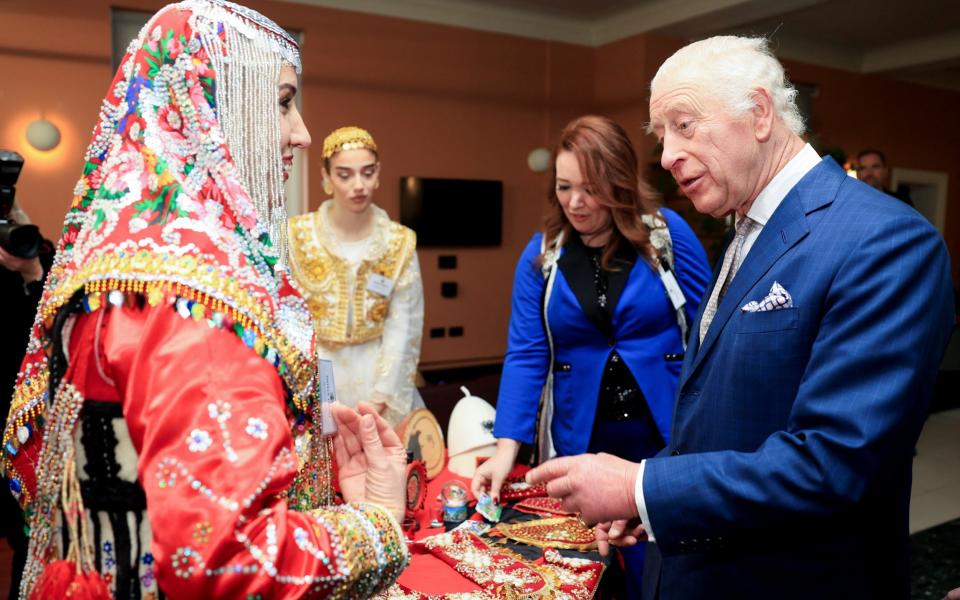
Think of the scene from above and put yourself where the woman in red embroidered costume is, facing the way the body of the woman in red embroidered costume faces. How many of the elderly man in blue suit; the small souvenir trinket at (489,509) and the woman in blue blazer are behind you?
0

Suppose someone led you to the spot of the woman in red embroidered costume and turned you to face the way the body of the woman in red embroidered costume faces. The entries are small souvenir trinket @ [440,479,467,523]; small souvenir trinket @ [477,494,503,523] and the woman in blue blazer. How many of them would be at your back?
0

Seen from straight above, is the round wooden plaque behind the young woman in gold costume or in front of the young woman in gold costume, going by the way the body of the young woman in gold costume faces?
in front

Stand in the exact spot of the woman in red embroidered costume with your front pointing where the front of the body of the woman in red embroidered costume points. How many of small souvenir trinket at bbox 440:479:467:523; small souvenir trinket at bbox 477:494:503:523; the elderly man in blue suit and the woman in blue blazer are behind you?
0

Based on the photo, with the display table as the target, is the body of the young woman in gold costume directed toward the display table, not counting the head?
yes

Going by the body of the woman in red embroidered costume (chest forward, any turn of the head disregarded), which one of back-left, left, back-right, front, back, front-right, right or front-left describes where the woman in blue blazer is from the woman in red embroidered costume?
front-left

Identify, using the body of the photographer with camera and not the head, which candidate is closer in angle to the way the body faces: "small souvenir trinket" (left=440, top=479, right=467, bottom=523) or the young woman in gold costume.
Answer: the small souvenir trinket

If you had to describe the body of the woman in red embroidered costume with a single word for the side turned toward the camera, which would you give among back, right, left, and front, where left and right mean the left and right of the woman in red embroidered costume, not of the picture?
right

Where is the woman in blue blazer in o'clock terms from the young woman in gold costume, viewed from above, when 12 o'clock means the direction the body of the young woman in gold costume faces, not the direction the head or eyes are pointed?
The woman in blue blazer is roughly at 11 o'clock from the young woman in gold costume.

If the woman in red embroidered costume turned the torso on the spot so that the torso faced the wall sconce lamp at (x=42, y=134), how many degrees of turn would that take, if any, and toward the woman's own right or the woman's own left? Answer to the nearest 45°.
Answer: approximately 90° to the woman's own left

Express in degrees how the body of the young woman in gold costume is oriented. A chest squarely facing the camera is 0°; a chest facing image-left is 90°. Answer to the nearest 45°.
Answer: approximately 0°

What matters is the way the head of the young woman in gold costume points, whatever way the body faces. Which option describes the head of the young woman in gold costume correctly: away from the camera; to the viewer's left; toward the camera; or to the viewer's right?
toward the camera

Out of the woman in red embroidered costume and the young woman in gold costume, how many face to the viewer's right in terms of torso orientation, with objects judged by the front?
1

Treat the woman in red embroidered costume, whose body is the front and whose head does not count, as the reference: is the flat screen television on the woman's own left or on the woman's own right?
on the woman's own left

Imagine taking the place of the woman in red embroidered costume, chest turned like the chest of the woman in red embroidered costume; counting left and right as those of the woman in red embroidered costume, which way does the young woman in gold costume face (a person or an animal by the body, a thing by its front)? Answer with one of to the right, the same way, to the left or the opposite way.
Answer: to the right

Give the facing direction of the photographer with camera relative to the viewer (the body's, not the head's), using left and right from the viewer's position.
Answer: facing the viewer and to the right of the viewer

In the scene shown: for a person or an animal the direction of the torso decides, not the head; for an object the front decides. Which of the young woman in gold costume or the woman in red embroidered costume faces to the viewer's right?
the woman in red embroidered costume
